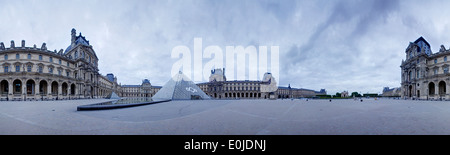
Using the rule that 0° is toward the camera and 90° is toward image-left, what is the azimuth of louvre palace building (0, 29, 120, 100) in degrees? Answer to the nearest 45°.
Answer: approximately 315°
